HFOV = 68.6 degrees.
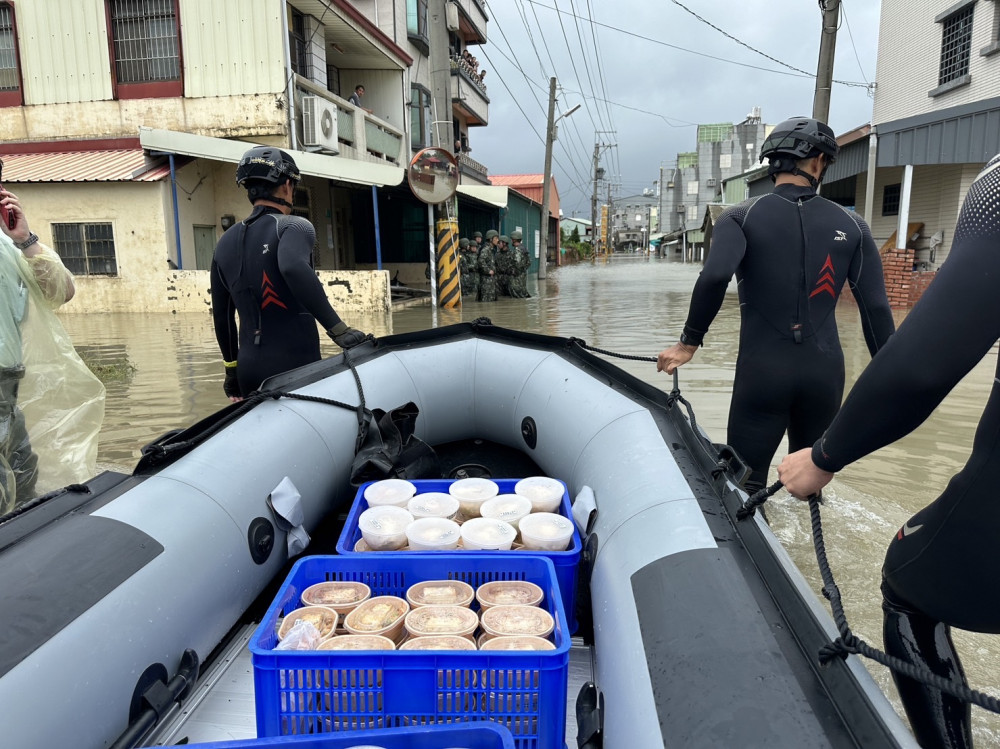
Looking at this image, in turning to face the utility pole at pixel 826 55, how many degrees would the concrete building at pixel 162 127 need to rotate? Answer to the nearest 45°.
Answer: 0° — it already faces it

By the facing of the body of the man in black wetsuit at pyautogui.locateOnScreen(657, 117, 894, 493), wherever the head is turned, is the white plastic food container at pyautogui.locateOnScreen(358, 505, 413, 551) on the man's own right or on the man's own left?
on the man's own left

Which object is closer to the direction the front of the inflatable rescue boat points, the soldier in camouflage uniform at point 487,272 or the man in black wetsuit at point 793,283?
the soldier in camouflage uniform

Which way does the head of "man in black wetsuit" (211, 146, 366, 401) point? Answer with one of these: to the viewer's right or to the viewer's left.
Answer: to the viewer's right

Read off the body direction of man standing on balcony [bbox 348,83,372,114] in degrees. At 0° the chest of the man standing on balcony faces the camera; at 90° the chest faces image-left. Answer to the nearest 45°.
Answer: approximately 315°

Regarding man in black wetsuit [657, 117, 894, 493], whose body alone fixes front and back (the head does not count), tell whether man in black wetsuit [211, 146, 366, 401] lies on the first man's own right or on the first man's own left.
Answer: on the first man's own left

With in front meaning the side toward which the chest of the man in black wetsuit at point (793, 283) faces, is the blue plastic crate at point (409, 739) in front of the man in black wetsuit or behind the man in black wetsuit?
behind

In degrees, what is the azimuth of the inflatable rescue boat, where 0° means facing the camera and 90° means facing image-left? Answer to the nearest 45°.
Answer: approximately 180°

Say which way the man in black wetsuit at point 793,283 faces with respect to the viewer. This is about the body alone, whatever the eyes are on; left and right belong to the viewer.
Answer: facing away from the viewer
